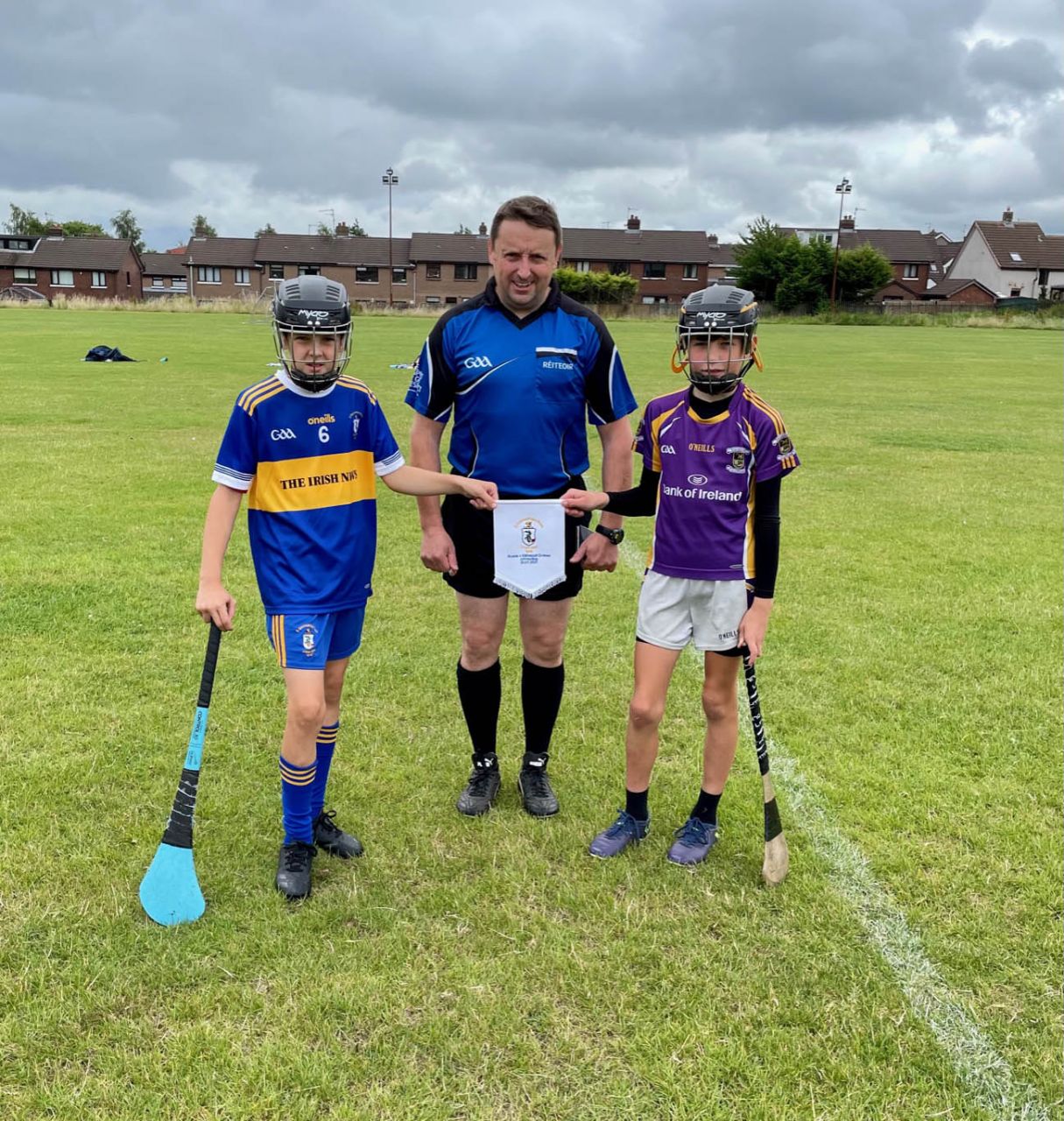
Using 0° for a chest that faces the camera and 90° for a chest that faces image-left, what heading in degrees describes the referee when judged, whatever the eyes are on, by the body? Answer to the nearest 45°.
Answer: approximately 0°

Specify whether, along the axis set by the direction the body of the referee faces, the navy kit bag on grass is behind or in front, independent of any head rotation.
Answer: behind

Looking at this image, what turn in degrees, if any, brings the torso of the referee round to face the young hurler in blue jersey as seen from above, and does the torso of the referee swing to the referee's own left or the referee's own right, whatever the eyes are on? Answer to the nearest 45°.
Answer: approximately 45° to the referee's own right

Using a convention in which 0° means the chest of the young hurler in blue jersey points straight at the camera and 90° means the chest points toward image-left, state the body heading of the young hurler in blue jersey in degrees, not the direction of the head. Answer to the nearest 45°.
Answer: approximately 0°

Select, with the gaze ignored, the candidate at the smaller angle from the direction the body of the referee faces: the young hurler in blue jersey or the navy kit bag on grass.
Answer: the young hurler in blue jersey

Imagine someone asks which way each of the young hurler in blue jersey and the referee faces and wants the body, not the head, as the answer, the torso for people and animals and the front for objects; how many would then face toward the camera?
2

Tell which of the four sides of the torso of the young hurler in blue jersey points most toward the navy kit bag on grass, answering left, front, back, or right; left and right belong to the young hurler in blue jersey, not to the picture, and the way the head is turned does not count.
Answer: back

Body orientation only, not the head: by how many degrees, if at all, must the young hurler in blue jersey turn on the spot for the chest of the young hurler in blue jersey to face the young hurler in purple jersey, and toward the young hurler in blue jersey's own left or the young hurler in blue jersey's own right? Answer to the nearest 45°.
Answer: approximately 90° to the young hurler in blue jersey's own left
